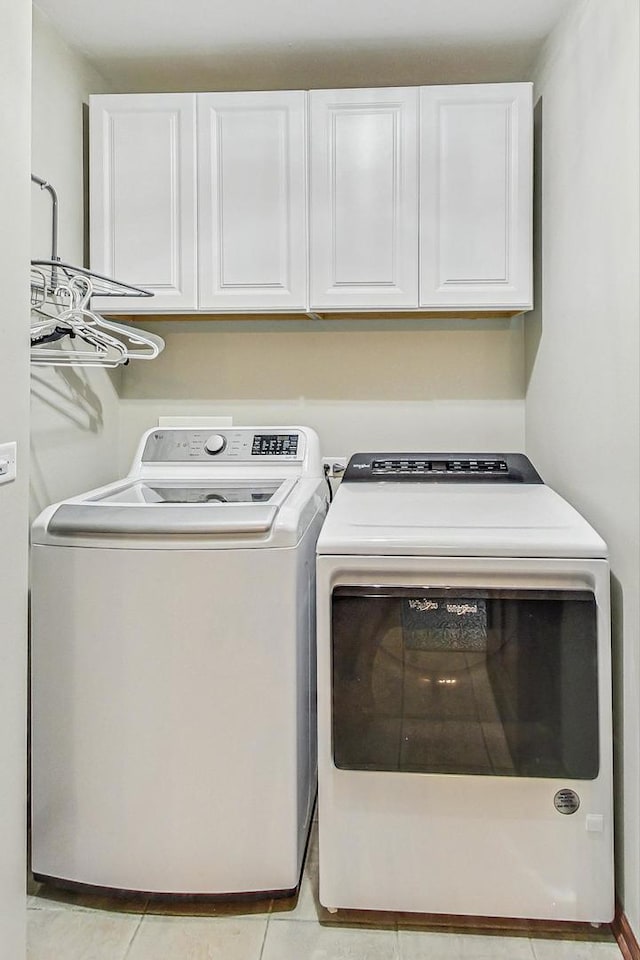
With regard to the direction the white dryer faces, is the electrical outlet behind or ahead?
behind

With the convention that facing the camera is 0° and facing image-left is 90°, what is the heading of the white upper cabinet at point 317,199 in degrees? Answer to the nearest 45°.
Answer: approximately 0°

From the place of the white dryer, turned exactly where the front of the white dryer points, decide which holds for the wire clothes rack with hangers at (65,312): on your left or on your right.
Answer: on your right

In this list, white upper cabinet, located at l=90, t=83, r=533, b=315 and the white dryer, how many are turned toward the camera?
2
